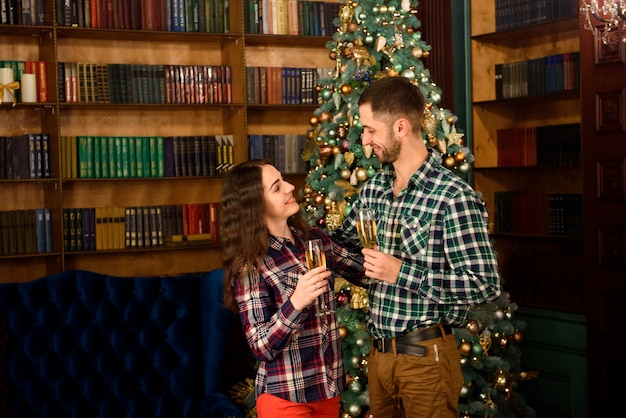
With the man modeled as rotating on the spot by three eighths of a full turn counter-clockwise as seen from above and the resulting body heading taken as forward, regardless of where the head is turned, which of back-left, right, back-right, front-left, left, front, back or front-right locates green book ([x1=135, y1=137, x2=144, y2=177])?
back-left

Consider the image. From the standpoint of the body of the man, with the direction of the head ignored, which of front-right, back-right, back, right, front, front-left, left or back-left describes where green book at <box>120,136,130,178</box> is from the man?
right

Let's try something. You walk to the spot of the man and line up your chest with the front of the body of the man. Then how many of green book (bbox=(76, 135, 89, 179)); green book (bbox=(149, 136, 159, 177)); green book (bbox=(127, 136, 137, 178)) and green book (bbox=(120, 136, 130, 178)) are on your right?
4

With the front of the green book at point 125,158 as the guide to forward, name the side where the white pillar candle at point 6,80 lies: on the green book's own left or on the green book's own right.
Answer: on the green book's own right

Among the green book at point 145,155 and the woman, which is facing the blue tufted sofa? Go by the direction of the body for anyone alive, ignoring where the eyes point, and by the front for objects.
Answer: the green book

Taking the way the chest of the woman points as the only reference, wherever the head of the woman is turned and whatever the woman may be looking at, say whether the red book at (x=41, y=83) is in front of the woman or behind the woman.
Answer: behind

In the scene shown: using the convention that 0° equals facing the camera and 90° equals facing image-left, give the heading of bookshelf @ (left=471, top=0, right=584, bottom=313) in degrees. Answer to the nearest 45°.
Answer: approximately 45°

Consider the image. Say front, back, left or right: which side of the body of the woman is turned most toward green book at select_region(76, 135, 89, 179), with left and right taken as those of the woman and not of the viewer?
back

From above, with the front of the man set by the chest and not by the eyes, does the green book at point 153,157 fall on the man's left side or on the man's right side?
on the man's right side

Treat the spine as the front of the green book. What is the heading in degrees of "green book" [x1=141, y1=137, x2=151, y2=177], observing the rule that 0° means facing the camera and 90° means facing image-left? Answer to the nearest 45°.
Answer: approximately 0°

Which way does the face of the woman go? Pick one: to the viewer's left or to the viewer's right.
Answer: to the viewer's right
